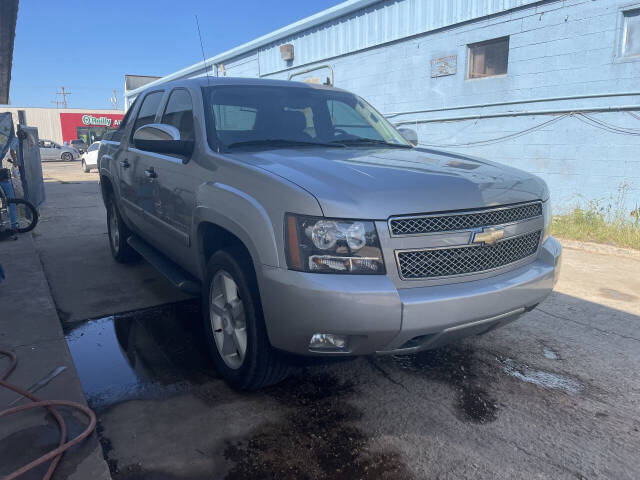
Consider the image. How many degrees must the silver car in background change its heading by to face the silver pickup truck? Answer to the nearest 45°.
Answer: approximately 90° to its right

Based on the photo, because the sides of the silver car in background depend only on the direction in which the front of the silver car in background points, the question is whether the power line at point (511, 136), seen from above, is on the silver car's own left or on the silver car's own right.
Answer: on the silver car's own right

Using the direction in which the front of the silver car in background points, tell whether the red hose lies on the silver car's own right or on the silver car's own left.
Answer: on the silver car's own right

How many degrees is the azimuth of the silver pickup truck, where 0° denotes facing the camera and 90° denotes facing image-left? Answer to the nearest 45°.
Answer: approximately 315°

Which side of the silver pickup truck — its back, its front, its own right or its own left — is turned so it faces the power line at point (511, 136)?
left
